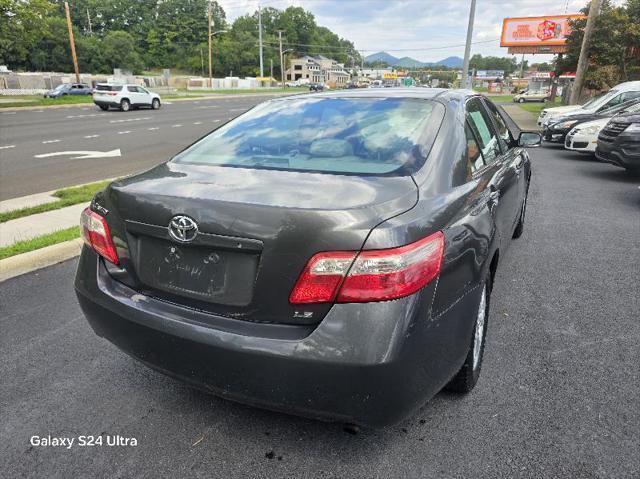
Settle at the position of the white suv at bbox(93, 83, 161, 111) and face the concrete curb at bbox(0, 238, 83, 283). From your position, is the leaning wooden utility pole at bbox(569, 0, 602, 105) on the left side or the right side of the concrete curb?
left

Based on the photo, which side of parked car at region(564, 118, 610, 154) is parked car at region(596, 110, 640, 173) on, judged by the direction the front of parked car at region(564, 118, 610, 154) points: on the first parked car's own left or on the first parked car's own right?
on the first parked car's own left

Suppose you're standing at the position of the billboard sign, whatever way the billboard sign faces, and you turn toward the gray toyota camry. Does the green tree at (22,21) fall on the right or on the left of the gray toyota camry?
right

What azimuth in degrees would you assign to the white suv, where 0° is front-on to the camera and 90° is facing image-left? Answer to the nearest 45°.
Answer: approximately 225°

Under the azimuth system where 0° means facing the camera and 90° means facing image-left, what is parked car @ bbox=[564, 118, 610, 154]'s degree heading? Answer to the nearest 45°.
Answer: approximately 45°

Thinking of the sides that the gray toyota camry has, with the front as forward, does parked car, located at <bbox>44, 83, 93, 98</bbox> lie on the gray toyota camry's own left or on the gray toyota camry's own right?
on the gray toyota camry's own left

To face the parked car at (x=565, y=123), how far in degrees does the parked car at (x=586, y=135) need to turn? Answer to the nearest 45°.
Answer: approximately 135° to its right

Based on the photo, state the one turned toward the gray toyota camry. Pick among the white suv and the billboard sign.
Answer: the billboard sign
